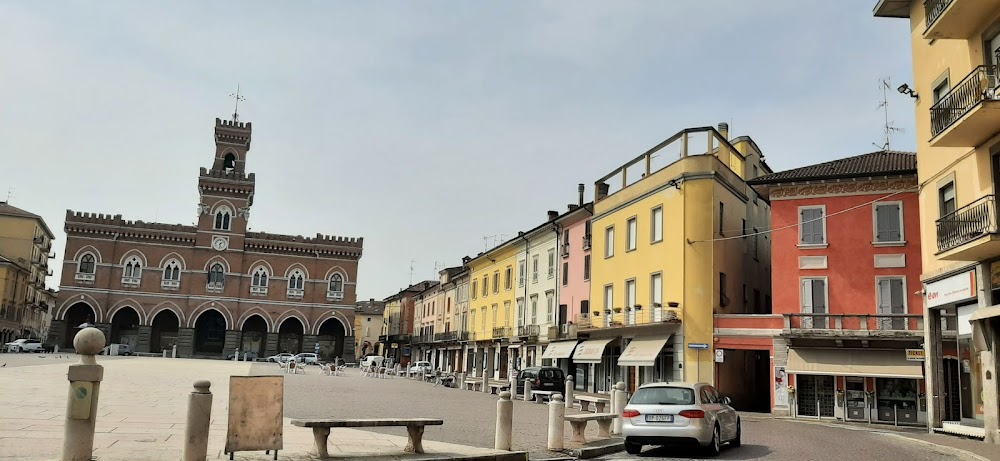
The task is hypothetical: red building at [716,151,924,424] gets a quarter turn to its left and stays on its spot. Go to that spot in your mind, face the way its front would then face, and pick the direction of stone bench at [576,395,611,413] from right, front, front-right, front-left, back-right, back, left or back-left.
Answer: back-right

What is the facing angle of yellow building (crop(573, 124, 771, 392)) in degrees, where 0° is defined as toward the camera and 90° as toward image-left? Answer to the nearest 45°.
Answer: approximately 45°

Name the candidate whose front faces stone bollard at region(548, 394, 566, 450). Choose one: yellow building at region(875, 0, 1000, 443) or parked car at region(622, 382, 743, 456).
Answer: the yellow building

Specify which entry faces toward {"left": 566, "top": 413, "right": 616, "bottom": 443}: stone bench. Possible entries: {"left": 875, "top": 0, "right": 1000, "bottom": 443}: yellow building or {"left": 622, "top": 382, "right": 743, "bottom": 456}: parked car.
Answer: the yellow building

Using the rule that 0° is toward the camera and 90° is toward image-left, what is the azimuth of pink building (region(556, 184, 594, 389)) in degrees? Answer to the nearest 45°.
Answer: approximately 45°

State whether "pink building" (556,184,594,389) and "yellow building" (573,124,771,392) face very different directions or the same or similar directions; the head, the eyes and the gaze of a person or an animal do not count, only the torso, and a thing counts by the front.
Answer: same or similar directions

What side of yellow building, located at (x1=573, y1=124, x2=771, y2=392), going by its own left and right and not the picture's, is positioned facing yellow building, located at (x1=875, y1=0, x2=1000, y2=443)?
left

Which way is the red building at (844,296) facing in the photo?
toward the camera

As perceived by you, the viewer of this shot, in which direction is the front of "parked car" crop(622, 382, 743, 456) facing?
facing away from the viewer and to the right of the viewer

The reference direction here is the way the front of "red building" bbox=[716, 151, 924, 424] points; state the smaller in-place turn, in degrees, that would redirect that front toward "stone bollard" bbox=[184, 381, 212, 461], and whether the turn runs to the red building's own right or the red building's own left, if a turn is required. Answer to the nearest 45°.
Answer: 0° — it already faces it

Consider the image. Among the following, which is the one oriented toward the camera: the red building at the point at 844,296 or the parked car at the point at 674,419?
the red building
